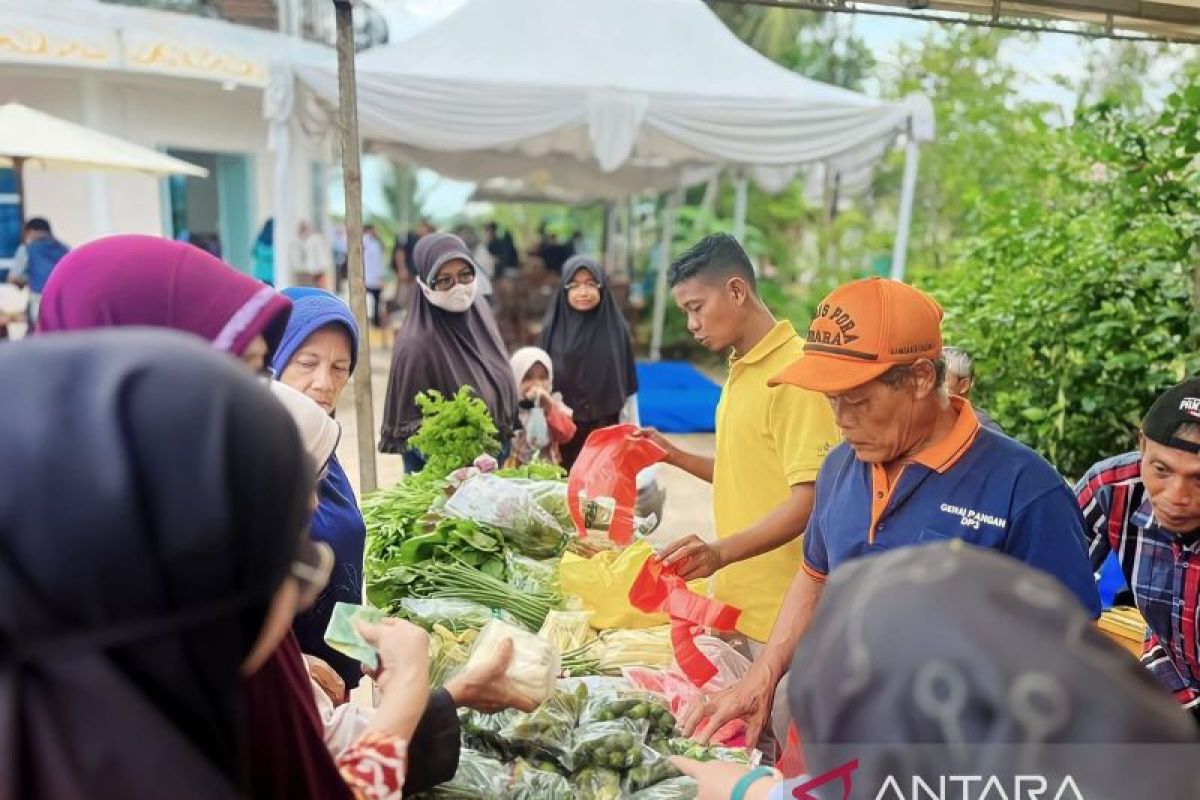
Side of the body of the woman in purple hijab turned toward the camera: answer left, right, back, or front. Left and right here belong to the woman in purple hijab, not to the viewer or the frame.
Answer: right

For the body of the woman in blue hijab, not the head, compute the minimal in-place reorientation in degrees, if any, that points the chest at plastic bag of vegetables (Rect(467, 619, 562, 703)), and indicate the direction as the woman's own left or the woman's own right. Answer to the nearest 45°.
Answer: approximately 45° to the woman's own right

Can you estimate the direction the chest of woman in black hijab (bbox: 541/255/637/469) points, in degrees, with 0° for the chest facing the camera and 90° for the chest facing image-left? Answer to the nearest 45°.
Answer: approximately 0°

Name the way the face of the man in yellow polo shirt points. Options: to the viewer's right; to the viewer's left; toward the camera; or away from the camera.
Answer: to the viewer's left

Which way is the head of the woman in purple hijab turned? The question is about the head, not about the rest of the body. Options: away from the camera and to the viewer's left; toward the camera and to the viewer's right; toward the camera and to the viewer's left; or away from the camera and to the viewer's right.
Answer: away from the camera and to the viewer's right
